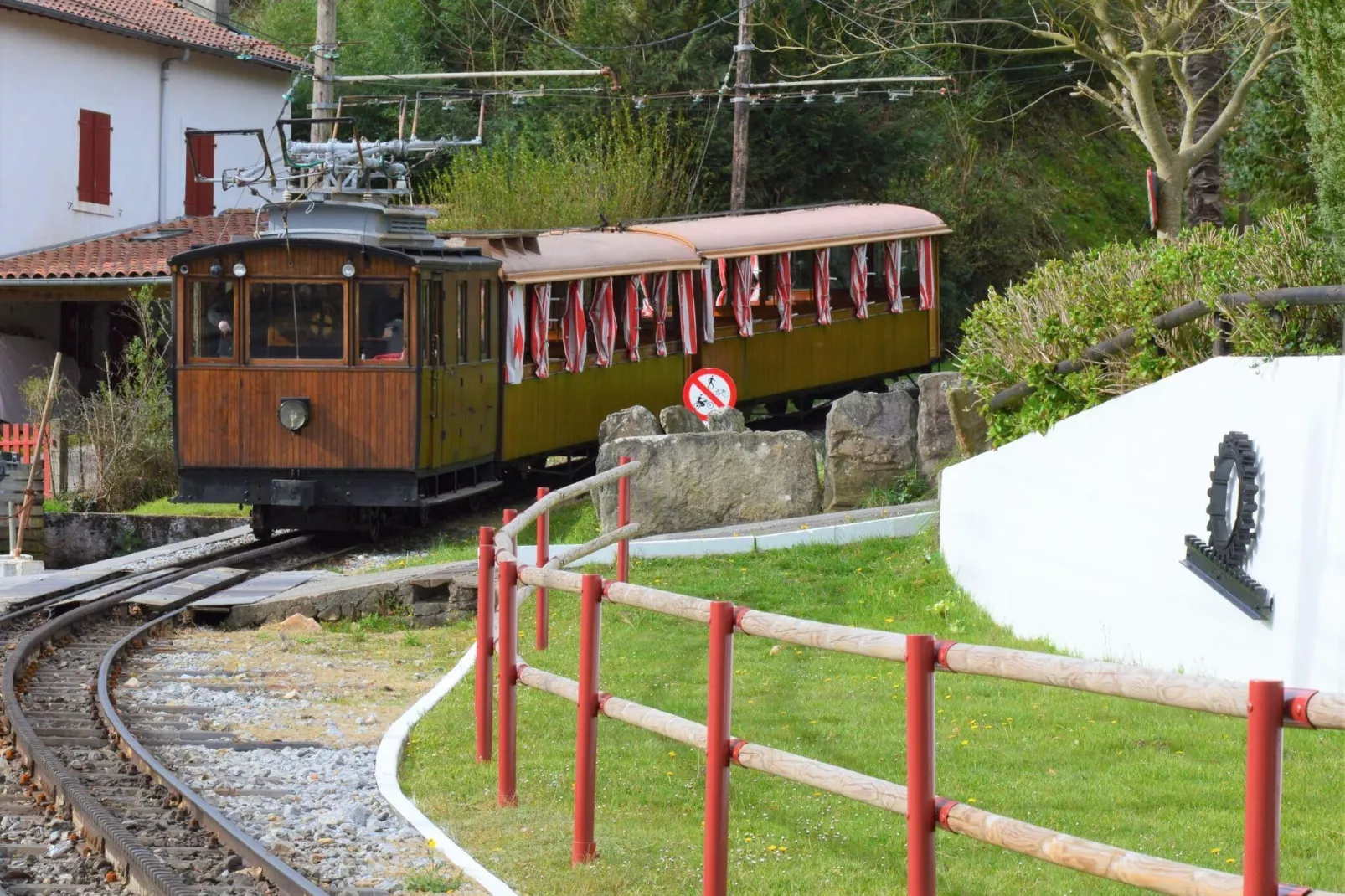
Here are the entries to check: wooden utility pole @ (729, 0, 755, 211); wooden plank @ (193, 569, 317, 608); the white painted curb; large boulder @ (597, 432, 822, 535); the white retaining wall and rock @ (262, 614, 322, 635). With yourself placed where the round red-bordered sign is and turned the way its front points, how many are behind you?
1

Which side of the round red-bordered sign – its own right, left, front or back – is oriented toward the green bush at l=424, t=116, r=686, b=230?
back

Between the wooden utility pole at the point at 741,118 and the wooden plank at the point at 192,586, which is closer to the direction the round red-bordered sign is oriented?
the wooden plank

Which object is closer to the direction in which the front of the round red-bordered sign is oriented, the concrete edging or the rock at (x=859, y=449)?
the concrete edging

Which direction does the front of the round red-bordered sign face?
toward the camera

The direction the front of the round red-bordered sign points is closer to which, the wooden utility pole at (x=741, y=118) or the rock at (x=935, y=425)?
the rock

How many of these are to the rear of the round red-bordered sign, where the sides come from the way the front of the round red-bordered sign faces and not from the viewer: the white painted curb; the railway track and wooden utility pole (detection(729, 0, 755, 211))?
1

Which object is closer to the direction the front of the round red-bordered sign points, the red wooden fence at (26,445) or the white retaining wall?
the white retaining wall

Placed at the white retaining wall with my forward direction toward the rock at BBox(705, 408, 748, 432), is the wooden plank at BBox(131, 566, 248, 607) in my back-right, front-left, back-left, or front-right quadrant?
front-left

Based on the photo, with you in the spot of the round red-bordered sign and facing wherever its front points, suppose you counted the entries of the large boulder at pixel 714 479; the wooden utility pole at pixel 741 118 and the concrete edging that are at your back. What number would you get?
1

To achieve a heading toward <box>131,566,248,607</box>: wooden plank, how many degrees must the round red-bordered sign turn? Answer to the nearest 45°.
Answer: approximately 45° to its right

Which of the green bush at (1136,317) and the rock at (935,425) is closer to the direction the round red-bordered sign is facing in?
the green bush
